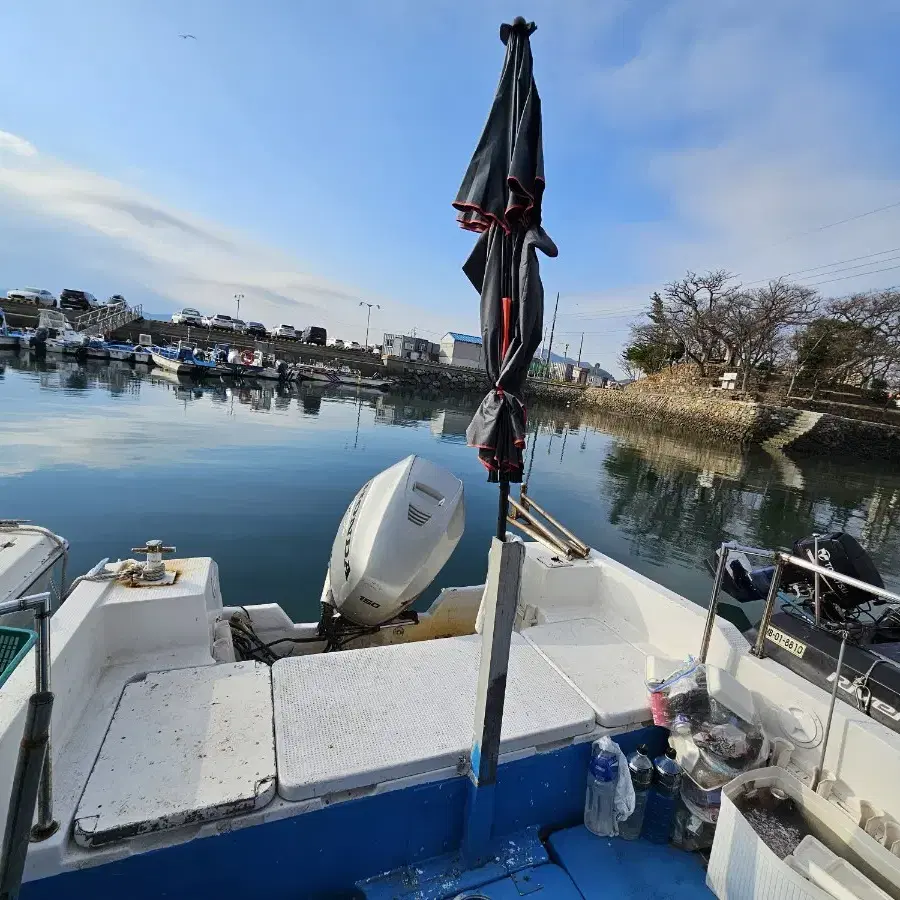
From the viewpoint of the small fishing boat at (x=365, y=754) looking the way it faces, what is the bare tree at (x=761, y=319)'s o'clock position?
The bare tree is roughly at 7 o'clock from the small fishing boat.

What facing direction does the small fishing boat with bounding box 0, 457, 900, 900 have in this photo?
toward the camera

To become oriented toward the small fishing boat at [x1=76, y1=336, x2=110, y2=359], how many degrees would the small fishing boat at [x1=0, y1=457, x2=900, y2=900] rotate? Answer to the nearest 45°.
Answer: approximately 135° to its right

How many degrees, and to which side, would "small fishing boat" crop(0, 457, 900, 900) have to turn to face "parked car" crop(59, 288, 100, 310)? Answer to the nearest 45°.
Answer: approximately 135° to its right

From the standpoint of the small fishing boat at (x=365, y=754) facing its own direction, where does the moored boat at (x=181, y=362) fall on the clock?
The moored boat is roughly at 5 o'clock from the small fishing boat.

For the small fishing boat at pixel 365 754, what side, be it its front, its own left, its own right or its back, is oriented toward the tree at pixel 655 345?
back
